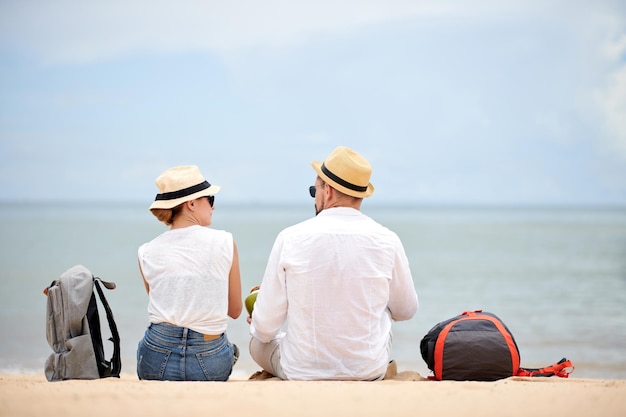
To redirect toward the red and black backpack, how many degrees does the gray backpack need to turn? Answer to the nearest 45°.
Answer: approximately 180°

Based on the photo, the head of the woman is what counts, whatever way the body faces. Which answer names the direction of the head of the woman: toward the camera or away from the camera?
away from the camera

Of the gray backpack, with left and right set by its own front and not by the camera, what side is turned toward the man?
back

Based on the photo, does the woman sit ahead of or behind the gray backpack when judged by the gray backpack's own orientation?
behind

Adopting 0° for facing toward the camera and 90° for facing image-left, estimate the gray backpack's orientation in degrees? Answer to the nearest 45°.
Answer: approximately 90°

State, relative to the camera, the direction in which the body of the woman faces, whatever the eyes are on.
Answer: away from the camera

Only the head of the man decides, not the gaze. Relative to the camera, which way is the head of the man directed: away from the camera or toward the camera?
away from the camera

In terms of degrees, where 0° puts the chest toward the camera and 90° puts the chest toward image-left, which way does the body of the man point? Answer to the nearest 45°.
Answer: approximately 180°

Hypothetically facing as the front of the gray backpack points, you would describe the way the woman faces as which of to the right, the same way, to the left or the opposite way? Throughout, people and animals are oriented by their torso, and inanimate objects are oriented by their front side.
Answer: to the right

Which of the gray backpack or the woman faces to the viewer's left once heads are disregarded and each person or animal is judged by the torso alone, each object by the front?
the gray backpack

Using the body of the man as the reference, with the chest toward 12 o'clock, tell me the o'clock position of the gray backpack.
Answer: The gray backpack is roughly at 9 o'clock from the man.

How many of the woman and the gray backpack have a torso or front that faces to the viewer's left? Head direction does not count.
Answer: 1

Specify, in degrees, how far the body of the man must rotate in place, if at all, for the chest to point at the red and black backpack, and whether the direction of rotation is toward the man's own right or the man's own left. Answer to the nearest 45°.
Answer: approximately 45° to the man's own right

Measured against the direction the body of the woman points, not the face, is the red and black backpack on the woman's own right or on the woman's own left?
on the woman's own right
